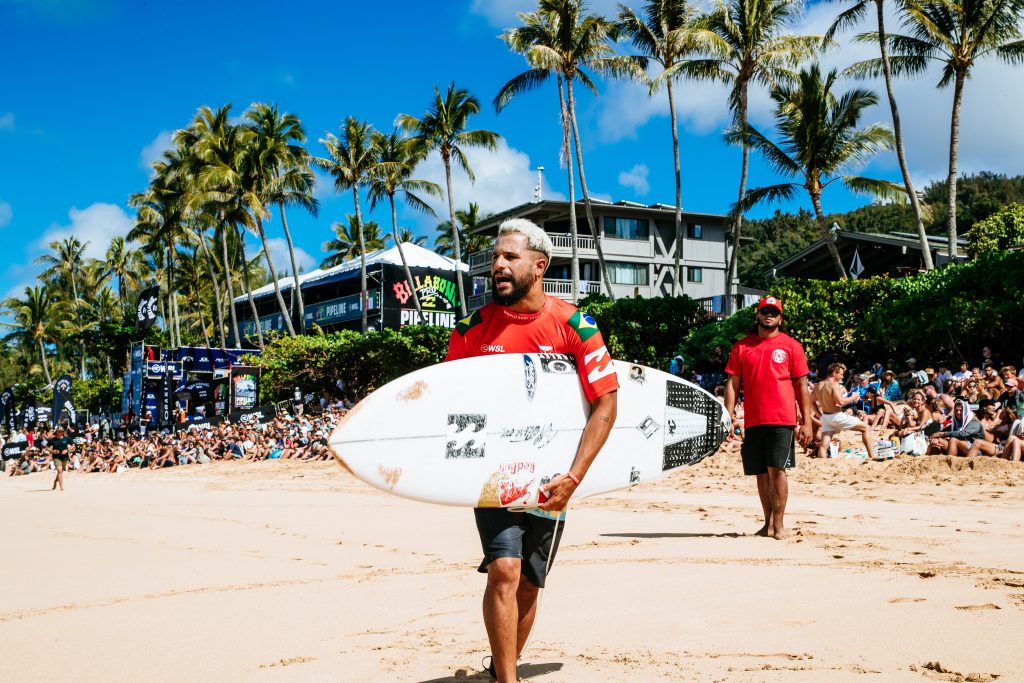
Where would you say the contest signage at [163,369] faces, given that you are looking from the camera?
facing the viewer

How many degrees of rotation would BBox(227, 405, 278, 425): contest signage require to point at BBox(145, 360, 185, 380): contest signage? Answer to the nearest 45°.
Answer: approximately 135° to its right

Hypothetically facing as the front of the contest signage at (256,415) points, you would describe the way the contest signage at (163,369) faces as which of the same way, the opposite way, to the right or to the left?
the same way

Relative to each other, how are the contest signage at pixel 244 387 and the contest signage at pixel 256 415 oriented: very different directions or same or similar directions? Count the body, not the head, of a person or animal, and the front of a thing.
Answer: same or similar directions

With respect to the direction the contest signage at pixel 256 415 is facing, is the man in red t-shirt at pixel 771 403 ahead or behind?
ahead

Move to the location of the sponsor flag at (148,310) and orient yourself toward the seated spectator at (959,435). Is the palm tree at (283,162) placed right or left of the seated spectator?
left

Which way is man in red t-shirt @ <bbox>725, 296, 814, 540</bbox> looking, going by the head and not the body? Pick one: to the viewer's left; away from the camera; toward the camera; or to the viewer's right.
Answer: toward the camera

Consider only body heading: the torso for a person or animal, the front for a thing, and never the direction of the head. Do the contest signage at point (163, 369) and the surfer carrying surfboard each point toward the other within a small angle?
no

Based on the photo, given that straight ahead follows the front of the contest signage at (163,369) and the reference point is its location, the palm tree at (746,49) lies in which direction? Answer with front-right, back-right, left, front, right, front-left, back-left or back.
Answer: front-left

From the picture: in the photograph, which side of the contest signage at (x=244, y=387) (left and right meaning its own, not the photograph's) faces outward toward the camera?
front

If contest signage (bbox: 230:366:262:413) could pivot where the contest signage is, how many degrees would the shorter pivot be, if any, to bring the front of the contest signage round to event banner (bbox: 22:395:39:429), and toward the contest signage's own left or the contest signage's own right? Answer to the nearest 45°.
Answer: approximately 135° to the contest signage's own right

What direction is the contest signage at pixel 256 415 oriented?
toward the camera

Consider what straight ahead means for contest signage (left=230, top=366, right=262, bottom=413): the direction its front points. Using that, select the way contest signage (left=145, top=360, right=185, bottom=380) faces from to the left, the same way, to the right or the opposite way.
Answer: the same way

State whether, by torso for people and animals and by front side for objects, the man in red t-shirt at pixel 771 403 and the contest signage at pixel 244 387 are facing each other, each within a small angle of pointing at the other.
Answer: no

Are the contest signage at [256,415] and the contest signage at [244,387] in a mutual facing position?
no

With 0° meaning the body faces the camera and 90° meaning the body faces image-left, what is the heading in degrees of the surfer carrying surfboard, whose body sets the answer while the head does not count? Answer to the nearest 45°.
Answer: approximately 45°
